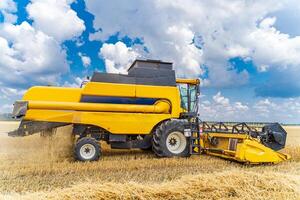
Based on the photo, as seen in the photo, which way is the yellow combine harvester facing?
to the viewer's right
